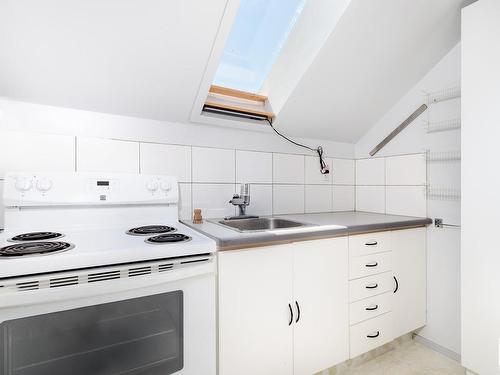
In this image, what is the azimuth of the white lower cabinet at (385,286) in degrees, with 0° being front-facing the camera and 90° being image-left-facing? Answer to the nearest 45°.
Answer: approximately 315°

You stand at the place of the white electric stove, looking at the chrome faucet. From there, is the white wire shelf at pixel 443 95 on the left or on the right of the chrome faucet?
right

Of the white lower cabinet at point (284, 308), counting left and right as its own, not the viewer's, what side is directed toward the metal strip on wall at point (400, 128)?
left

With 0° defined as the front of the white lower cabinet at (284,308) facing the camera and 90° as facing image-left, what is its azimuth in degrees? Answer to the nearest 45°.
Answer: approximately 315°
